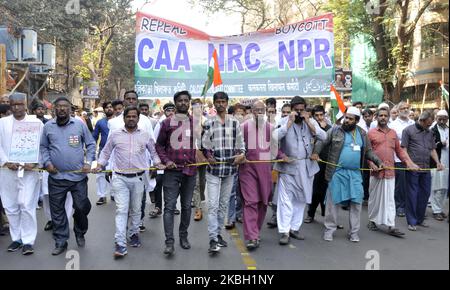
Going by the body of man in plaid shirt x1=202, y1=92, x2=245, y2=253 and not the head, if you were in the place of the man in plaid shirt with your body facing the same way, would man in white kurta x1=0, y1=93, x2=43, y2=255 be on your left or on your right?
on your right

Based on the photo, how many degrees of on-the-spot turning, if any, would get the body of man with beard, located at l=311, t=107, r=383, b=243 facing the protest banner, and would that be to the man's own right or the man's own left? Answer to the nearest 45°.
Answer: approximately 135° to the man's own right

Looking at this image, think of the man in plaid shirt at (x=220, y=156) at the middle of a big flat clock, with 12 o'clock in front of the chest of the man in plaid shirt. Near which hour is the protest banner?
The protest banner is roughly at 6 o'clock from the man in plaid shirt.

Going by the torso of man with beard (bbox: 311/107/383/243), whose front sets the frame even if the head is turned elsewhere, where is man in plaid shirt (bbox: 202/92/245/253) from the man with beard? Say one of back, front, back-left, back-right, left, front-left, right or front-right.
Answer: front-right

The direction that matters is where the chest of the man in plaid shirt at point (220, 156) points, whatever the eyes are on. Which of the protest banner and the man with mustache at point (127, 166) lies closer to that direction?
the man with mustache

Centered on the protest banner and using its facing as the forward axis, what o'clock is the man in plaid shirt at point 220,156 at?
The man in plaid shirt is roughly at 12 o'clock from the protest banner.

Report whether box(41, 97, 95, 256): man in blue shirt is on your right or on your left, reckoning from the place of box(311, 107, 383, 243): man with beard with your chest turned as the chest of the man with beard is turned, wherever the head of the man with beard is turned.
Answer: on your right

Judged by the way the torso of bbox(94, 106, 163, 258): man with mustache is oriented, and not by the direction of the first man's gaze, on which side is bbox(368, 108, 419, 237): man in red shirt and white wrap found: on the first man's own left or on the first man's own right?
on the first man's own left
